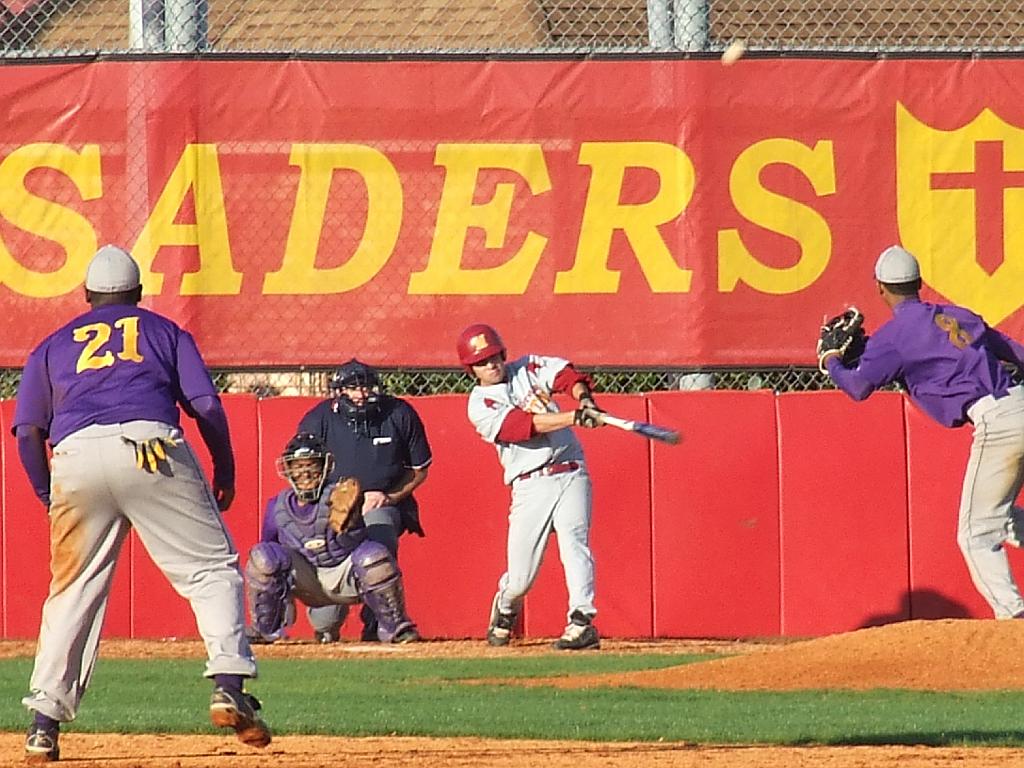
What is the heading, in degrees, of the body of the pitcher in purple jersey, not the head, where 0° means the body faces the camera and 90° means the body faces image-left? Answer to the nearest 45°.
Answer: approximately 135°

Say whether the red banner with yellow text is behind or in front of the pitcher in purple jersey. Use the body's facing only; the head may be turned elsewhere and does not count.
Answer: in front

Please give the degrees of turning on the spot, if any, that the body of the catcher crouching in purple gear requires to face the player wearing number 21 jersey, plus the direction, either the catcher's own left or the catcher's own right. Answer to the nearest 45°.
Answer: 0° — they already face them

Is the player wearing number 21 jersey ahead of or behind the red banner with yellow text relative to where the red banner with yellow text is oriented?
ahead

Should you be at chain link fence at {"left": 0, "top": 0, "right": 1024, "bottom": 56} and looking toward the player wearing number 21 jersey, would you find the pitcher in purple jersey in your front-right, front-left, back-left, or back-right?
front-left

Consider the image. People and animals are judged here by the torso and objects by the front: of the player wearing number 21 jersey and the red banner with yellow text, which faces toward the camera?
the red banner with yellow text

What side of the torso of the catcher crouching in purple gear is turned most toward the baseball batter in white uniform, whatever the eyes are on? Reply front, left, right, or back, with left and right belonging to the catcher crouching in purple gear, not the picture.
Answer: left

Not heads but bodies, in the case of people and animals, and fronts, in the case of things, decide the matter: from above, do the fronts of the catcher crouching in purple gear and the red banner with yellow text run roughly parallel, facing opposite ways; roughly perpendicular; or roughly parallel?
roughly parallel

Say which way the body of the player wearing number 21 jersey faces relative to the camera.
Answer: away from the camera

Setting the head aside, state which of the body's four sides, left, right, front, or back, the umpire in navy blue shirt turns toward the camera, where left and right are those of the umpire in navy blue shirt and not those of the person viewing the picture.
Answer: front

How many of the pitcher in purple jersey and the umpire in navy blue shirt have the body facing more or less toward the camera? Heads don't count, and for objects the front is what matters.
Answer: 1

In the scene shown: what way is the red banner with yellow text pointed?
toward the camera
